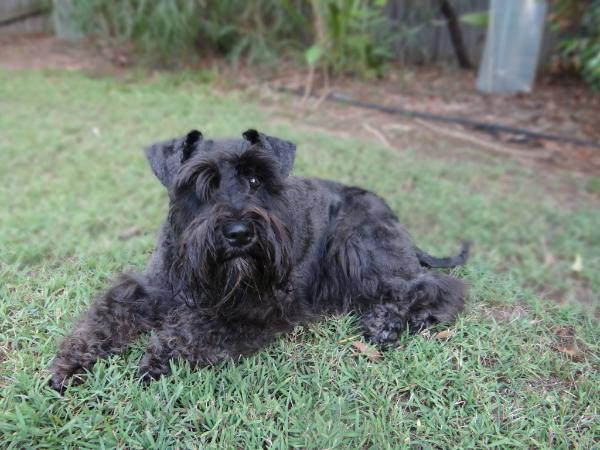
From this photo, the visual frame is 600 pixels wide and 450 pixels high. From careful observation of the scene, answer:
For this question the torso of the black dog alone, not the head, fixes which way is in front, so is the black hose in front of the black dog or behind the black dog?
behind

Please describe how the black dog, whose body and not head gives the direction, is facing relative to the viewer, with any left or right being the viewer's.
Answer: facing the viewer and to the left of the viewer

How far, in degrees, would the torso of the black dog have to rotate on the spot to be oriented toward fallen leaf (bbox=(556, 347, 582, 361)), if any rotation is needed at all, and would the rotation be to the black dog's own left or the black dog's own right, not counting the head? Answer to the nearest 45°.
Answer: approximately 135° to the black dog's own left

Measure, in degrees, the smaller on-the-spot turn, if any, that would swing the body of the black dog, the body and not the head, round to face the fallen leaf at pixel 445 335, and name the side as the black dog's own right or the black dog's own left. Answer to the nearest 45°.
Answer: approximately 135° to the black dog's own left

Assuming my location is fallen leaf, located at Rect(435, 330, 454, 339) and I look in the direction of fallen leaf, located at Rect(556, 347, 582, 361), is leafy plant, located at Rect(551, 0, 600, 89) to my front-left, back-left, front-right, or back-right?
front-left

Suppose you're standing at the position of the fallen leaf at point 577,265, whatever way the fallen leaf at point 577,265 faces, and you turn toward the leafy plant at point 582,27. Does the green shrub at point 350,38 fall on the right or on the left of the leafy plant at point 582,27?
left

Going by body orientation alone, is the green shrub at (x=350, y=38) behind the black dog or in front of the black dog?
behind

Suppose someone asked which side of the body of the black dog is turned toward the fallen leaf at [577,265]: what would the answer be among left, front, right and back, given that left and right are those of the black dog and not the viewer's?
back

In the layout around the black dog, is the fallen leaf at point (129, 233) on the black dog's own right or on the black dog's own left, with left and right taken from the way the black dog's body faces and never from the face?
on the black dog's own right

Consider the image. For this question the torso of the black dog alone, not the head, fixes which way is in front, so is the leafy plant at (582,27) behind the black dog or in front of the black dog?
behind

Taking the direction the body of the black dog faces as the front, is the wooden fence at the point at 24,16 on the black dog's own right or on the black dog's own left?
on the black dog's own right

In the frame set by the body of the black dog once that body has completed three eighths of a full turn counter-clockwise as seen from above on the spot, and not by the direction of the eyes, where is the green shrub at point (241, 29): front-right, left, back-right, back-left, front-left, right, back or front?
left
